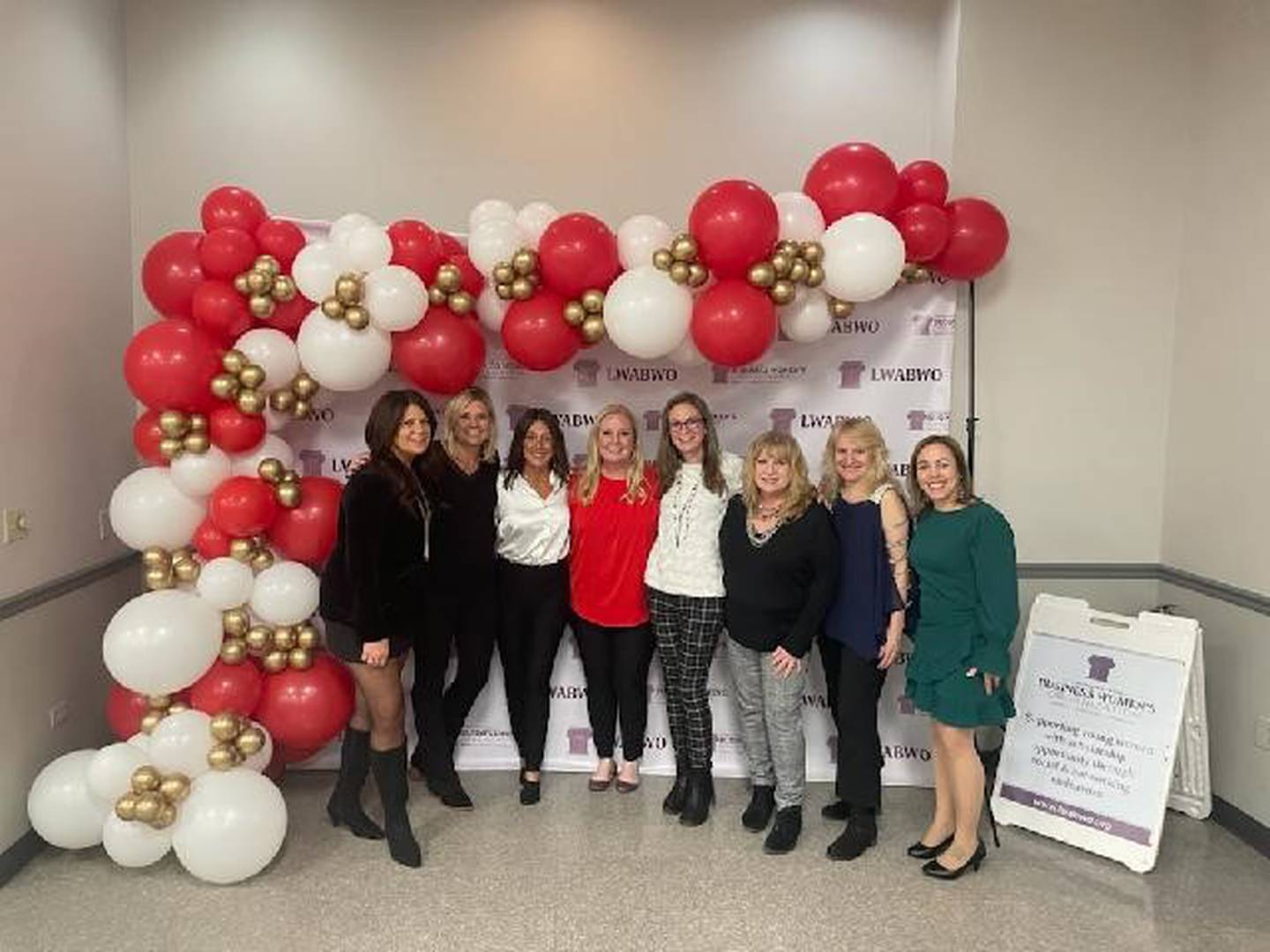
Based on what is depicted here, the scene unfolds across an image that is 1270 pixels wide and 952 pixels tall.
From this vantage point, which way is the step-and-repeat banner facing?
toward the camera

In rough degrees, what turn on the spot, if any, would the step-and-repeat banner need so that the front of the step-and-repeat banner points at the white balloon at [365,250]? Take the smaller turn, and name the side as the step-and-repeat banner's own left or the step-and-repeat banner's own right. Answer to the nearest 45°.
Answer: approximately 90° to the step-and-repeat banner's own right

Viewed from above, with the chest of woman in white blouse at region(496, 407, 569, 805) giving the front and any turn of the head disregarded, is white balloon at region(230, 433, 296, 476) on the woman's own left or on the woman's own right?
on the woman's own right

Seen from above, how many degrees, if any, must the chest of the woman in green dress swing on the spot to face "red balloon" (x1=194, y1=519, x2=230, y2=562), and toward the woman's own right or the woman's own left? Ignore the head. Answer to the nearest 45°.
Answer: approximately 45° to the woman's own right

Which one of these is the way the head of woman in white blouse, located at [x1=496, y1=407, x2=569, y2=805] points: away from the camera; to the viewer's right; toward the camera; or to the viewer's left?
toward the camera

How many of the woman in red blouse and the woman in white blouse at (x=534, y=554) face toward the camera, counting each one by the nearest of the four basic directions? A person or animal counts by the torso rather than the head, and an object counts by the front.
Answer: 2

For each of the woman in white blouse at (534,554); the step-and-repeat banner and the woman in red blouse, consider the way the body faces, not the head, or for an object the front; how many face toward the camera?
3

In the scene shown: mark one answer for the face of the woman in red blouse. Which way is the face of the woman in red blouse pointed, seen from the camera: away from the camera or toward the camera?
toward the camera

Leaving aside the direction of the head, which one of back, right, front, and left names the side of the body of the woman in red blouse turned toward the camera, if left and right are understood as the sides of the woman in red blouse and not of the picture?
front

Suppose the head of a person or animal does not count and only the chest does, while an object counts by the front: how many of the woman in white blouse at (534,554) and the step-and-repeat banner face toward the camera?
2
